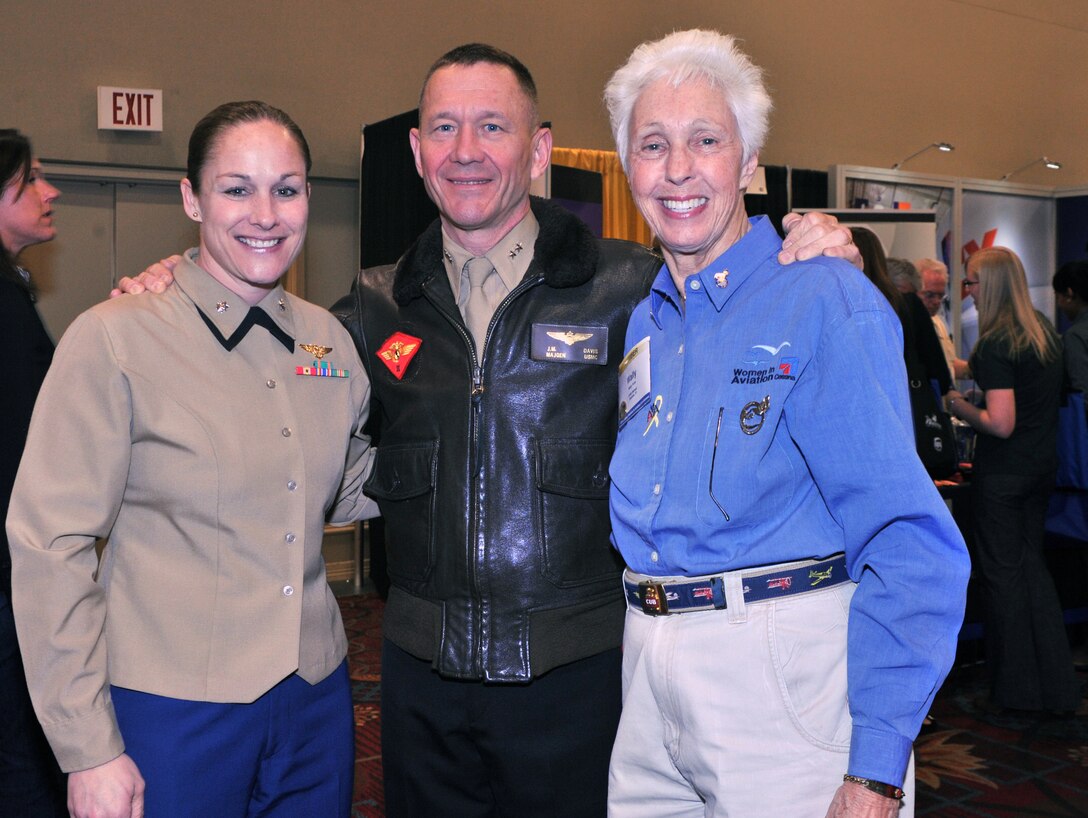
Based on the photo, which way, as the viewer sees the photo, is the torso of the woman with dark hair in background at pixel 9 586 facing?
to the viewer's right

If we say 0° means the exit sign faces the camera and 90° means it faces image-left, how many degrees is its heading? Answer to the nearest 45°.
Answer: approximately 0°

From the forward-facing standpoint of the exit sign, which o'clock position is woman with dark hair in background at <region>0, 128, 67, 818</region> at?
The woman with dark hair in background is roughly at 12 o'clock from the exit sign.

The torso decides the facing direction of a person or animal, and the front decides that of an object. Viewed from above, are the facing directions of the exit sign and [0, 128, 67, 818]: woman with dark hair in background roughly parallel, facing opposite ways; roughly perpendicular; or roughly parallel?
roughly perpendicular

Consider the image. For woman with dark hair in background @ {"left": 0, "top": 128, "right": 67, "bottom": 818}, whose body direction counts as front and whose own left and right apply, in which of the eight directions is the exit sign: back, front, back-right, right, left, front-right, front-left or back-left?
left

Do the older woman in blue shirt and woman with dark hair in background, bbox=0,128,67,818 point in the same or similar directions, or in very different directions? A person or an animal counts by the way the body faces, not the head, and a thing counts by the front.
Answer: very different directions

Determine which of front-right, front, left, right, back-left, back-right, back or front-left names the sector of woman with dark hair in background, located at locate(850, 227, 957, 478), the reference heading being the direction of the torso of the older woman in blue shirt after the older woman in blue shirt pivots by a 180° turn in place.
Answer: front-left

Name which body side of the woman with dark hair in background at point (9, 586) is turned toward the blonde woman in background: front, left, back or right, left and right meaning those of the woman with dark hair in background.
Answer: front

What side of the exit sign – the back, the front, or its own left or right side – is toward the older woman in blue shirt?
front

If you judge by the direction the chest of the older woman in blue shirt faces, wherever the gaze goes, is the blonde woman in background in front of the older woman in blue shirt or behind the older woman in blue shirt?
behind

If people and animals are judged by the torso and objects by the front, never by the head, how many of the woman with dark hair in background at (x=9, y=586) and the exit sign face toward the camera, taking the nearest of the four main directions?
1

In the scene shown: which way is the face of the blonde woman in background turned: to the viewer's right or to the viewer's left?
to the viewer's left
